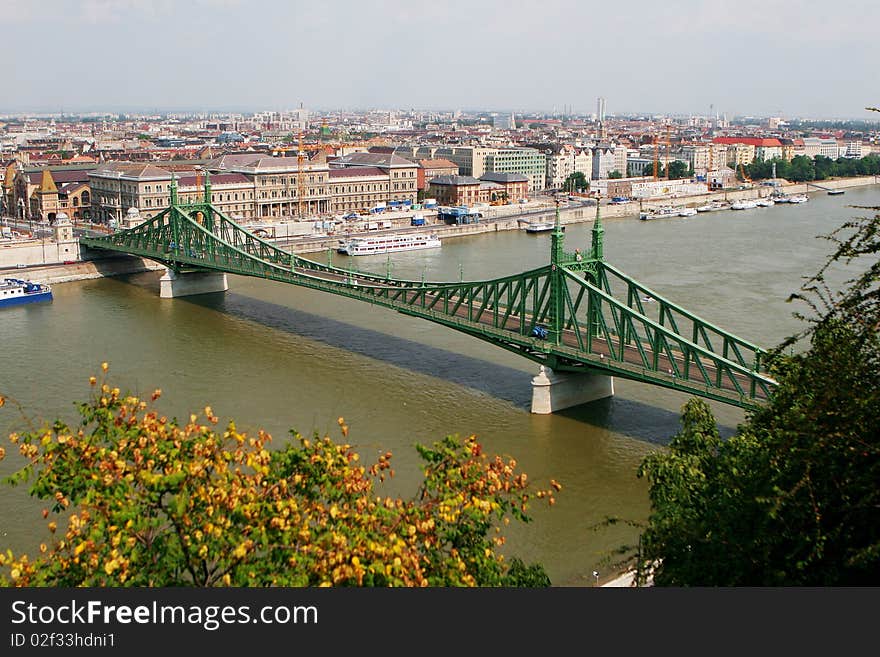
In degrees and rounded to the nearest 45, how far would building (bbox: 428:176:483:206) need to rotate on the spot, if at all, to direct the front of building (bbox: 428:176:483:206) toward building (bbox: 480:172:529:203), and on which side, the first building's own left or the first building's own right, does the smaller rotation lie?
approximately 90° to the first building's own left

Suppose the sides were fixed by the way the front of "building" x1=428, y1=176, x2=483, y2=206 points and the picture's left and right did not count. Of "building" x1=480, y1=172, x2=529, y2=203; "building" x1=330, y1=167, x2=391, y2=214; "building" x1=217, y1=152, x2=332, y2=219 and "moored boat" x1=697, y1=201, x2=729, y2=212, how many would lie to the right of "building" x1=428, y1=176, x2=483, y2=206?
2

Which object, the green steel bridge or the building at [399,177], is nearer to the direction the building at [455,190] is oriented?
the green steel bridge

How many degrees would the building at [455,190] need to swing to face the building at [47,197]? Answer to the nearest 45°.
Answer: approximately 90° to its right

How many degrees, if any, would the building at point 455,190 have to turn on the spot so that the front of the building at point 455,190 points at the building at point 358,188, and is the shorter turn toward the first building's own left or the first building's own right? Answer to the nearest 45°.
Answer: approximately 90° to the first building's own right

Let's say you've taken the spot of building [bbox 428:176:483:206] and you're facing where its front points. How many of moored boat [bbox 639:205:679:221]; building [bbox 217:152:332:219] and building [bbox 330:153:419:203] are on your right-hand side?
2

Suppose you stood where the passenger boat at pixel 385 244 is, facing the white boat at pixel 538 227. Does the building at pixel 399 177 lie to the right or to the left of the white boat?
left

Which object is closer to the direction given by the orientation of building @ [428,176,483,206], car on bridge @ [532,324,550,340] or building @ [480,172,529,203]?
the car on bridge

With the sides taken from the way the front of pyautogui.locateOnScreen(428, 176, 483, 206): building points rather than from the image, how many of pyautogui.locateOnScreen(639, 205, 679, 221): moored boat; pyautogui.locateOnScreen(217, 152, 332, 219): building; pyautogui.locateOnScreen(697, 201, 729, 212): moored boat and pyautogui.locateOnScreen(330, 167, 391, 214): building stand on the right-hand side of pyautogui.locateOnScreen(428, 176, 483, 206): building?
2

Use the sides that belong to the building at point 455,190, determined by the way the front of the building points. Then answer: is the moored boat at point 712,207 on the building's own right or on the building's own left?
on the building's own left

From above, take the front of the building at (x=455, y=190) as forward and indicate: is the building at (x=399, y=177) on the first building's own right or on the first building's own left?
on the first building's own right

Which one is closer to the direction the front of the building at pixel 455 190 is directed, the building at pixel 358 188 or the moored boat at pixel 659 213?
the moored boat

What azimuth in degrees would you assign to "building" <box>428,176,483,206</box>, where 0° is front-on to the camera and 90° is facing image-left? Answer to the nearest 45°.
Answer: approximately 315°

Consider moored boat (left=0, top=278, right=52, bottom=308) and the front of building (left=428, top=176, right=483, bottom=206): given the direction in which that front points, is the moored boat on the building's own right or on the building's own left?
on the building's own right

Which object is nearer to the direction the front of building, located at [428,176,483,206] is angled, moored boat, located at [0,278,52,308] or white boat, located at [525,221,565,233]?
the white boat
